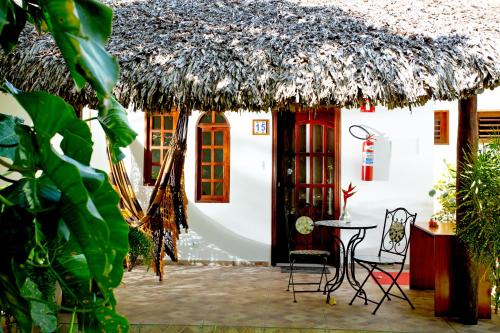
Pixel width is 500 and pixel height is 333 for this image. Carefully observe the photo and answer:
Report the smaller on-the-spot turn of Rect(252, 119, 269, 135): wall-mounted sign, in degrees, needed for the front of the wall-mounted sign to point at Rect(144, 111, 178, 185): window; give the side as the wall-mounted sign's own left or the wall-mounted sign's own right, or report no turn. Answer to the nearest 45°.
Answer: approximately 90° to the wall-mounted sign's own right

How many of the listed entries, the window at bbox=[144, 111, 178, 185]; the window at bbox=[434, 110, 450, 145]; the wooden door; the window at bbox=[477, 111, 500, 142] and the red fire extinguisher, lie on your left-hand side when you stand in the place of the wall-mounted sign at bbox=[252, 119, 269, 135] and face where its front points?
4

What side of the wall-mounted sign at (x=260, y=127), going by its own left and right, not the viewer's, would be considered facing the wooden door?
left

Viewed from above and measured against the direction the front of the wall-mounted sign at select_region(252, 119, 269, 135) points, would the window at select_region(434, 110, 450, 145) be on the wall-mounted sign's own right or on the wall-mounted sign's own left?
on the wall-mounted sign's own left

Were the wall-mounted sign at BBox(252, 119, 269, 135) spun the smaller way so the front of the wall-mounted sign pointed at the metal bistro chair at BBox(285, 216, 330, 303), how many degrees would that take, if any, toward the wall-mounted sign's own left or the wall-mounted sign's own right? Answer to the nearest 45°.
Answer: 0° — it already faces it

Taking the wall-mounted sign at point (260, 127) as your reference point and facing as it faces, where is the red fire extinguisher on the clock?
The red fire extinguisher is roughly at 9 o'clock from the wall-mounted sign.

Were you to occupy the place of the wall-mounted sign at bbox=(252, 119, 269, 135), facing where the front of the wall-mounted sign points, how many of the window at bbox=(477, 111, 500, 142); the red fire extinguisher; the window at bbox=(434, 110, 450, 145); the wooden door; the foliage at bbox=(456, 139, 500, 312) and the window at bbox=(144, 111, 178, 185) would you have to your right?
1

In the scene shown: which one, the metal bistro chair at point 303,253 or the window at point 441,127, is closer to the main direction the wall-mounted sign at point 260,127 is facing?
the metal bistro chair

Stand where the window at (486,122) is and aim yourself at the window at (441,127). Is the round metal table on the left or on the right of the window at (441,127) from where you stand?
left

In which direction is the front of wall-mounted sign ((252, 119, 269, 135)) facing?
toward the camera

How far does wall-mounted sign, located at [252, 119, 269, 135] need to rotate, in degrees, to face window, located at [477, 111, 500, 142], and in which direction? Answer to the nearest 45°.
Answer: approximately 90° to its left

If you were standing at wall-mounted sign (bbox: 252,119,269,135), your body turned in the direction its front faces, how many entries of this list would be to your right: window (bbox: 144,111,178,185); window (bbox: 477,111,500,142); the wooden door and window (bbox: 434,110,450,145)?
1

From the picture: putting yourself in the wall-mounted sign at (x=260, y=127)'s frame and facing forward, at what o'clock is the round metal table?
The round metal table is roughly at 11 o'clock from the wall-mounted sign.

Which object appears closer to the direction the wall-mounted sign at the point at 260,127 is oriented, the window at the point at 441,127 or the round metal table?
the round metal table
